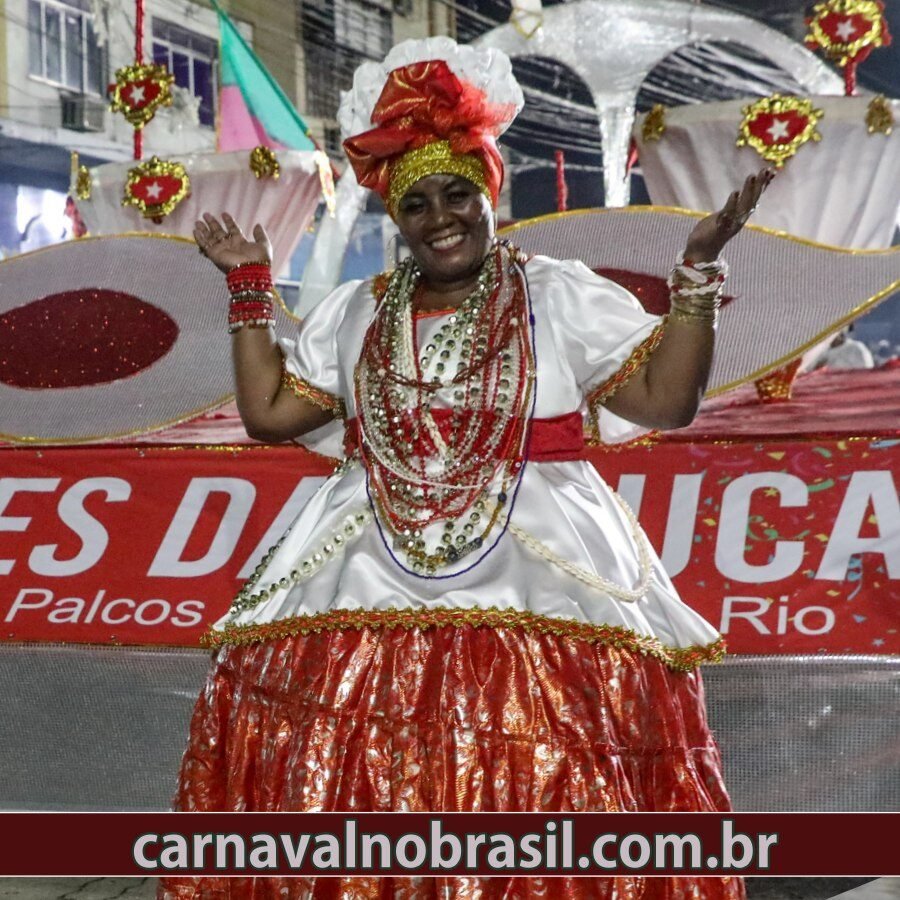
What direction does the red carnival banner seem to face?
toward the camera

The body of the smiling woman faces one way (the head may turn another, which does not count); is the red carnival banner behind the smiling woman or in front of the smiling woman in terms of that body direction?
behind

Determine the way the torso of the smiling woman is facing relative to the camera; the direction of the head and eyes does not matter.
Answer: toward the camera

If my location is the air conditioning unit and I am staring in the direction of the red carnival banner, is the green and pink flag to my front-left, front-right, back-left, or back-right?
front-left

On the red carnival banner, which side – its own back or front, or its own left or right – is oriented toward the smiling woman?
front

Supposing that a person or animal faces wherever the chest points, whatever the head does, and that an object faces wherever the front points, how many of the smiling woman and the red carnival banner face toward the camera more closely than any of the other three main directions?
2
